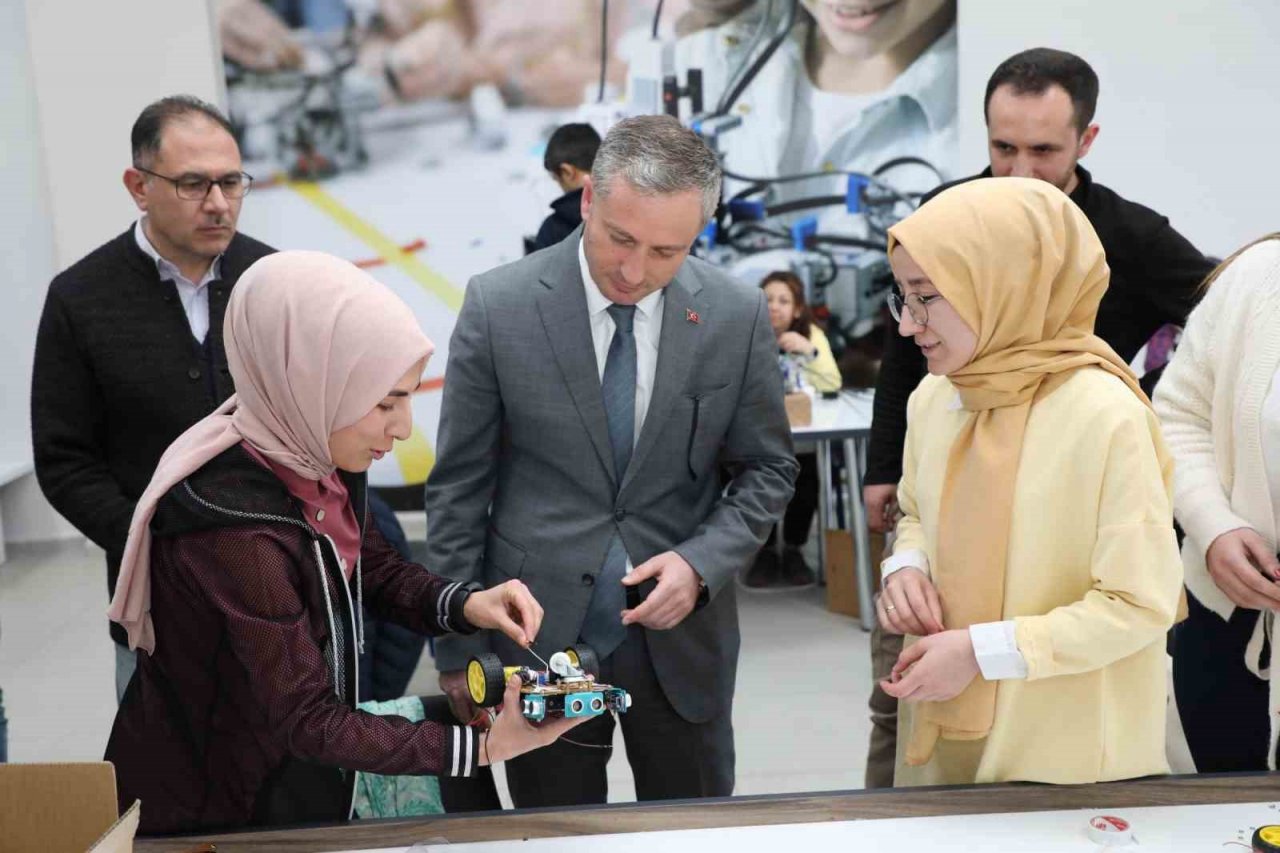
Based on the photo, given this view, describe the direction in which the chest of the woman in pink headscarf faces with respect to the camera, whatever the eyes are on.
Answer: to the viewer's right

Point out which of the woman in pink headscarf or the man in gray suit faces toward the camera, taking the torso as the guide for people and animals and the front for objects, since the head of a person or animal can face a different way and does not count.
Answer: the man in gray suit

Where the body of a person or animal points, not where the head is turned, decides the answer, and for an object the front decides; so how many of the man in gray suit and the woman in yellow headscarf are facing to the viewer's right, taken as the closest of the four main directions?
0

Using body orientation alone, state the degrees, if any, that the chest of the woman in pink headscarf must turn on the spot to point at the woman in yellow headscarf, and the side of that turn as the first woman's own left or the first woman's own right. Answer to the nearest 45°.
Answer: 0° — they already face them

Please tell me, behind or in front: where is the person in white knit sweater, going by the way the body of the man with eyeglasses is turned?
in front

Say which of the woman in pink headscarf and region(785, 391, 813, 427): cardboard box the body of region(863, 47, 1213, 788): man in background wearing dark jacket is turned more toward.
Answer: the woman in pink headscarf

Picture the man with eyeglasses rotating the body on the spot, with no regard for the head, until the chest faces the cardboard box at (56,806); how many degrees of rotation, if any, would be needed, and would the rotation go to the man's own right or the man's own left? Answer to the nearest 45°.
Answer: approximately 45° to the man's own right

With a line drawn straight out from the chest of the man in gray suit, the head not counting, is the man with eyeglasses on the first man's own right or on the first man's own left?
on the first man's own right

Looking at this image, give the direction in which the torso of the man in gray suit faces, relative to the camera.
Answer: toward the camera

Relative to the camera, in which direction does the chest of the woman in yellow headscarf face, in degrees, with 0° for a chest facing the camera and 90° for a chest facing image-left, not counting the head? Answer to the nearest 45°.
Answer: approximately 45°

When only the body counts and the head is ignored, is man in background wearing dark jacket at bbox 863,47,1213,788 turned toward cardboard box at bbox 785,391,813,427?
no

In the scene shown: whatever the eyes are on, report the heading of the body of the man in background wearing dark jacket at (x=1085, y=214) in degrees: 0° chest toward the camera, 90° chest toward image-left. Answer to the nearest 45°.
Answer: approximately 0°

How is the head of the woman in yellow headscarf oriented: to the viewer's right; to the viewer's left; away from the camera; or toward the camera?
to the viewer's left

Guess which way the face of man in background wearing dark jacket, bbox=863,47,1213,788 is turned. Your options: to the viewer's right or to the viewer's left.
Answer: to the viewer's left

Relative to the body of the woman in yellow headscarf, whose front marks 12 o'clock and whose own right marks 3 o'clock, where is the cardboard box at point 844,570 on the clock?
The cardboard box is roughly at 4 o'clock from the woman in yellow headscarf.

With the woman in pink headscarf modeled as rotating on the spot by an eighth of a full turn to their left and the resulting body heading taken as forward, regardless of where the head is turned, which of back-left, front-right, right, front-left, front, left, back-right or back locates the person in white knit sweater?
front-right

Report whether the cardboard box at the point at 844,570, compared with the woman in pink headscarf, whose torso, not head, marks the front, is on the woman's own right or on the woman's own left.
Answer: on the woman's own left

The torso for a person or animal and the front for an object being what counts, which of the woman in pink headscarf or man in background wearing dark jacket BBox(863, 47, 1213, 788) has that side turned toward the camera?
the man in background wearing dark jacket

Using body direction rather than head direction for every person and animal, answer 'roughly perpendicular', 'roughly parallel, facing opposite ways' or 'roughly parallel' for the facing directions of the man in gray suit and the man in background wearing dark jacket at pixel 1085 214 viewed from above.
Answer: roughly parallel
